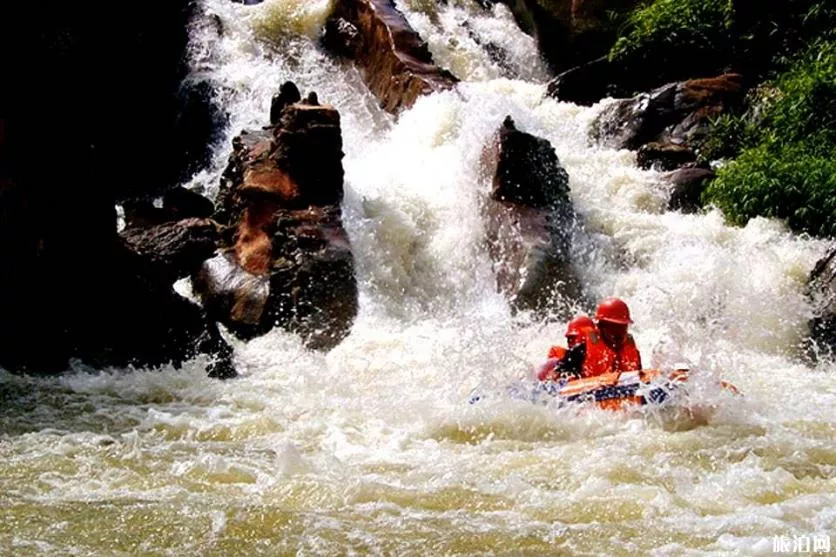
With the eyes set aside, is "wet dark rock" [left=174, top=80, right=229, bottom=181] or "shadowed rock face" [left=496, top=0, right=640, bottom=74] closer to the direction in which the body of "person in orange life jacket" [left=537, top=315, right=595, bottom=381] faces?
the wet dark rock

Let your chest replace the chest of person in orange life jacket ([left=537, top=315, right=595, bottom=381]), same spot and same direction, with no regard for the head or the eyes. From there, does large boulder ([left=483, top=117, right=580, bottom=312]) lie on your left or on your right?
on your right

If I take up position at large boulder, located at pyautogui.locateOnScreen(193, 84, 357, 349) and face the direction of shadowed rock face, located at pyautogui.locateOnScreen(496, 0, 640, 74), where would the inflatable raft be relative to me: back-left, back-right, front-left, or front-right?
back-right
